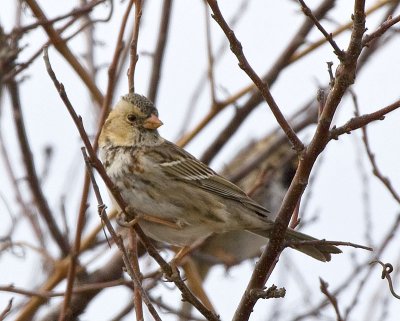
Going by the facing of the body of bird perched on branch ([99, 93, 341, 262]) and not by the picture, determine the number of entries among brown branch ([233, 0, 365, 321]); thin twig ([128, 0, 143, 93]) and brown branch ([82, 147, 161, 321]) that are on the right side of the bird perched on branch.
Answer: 0

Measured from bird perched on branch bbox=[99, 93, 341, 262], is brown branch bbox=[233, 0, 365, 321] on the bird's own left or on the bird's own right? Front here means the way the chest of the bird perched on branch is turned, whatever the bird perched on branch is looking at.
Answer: on the bird's own left

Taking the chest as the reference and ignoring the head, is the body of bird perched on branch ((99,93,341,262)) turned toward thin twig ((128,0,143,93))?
no

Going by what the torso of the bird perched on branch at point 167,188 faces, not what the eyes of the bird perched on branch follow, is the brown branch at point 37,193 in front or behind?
in front

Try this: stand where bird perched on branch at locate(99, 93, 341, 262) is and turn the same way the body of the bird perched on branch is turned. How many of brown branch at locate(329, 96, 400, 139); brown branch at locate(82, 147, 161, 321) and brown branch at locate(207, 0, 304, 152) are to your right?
0

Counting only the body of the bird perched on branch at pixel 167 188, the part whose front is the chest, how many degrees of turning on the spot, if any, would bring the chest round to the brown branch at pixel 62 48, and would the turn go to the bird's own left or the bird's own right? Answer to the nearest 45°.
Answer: approximately 45° to the bird's own right

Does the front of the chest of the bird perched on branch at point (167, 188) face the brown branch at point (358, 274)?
no

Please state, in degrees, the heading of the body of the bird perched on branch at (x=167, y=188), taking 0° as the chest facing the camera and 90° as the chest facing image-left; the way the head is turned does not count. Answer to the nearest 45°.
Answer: approximately 90°

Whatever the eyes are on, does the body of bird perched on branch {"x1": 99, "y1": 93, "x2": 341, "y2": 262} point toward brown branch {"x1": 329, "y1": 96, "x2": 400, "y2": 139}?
no
